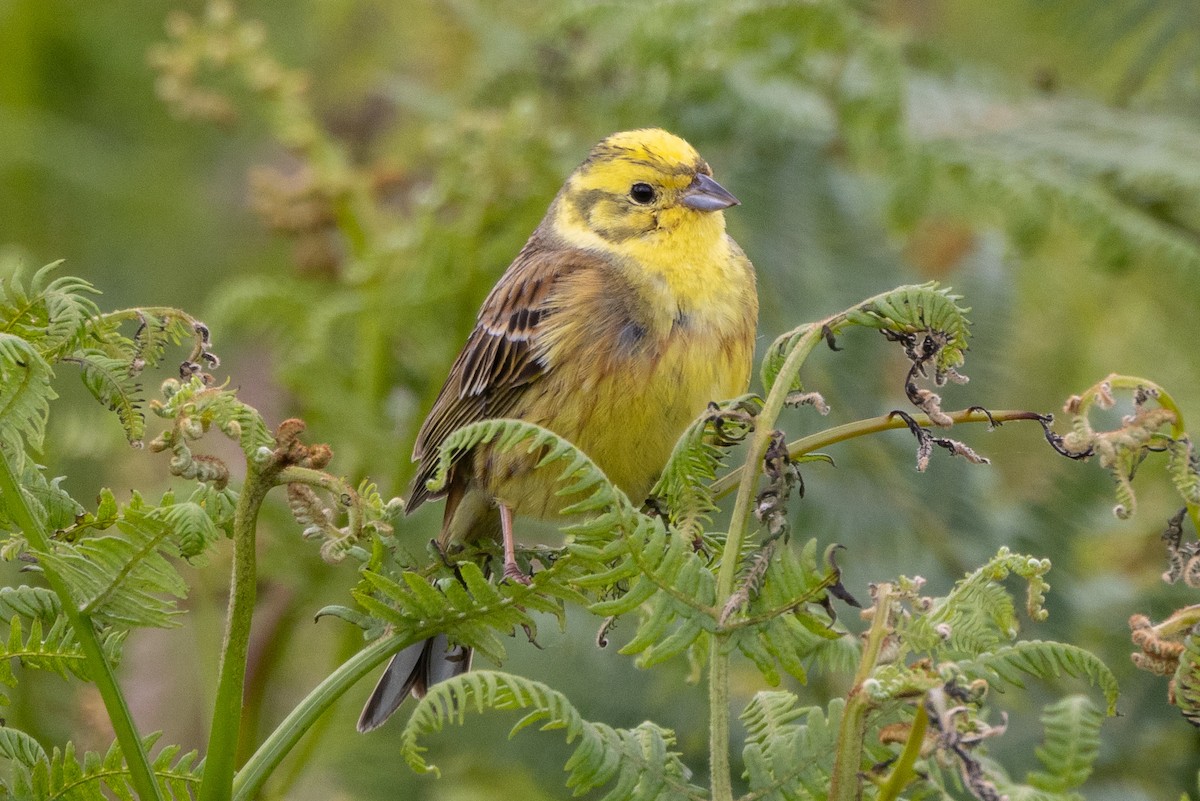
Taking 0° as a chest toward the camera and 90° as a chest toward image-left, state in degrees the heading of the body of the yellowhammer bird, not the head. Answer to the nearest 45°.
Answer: approximately 315°

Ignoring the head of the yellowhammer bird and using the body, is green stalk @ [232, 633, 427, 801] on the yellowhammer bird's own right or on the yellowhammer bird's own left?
on the yellowhammer bird's own right

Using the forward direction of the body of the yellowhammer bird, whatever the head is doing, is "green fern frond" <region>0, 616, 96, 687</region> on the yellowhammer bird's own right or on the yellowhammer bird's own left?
on the yellowhammer bird's own right

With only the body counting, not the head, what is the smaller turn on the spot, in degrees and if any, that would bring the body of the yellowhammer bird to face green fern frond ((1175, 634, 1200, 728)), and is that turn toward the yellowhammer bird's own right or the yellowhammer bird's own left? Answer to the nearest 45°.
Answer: approximately 45° to the yellowhammer bird's own left

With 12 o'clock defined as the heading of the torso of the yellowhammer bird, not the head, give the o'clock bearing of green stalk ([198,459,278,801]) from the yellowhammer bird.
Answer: The green stalk is roughly at 4 o'clock from the yellowhammer bird.

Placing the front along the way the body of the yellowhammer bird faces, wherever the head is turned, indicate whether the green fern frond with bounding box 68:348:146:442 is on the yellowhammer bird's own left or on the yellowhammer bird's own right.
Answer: on the yellowhammer bird's own right
